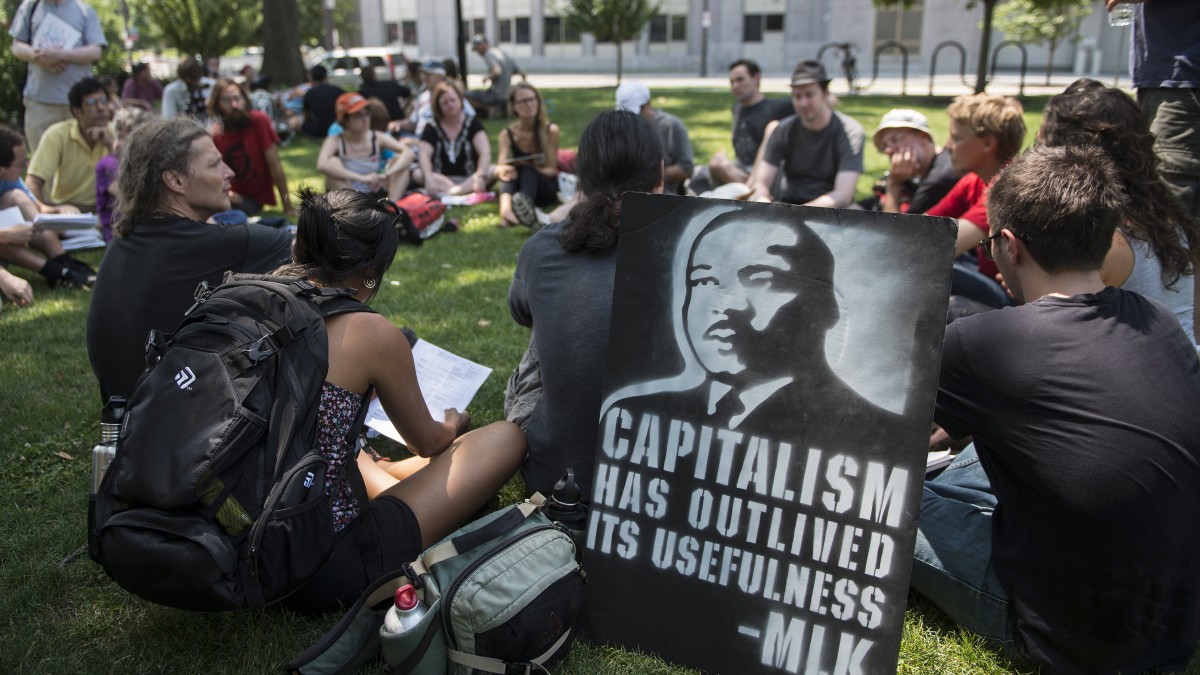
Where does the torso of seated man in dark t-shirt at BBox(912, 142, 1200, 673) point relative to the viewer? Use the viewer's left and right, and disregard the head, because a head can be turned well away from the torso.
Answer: facing away from the viewer and to the left of the viewer

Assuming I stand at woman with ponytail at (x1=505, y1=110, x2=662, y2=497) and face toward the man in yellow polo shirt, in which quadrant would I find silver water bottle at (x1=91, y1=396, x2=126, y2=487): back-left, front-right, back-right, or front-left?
front-left

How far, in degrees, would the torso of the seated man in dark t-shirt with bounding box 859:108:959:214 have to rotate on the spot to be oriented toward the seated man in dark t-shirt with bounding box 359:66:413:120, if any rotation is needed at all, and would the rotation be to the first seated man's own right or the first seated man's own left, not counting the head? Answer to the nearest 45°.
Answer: approximately 90° to the first seated man's own right

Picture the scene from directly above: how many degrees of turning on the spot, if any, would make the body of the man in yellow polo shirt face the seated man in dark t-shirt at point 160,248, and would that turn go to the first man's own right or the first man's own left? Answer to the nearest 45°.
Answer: approximately 45° to the first man's own right

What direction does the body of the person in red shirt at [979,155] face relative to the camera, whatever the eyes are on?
to the viewer's left

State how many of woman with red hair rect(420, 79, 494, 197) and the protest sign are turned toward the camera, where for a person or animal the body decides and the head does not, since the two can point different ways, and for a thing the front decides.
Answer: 2

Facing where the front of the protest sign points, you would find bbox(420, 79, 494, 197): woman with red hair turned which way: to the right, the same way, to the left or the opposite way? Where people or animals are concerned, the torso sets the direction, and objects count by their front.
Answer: the same way

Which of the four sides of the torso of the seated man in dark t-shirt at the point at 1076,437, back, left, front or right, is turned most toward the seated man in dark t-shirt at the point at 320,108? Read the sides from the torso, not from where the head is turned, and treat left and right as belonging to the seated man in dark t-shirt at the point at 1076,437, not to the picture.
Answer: front

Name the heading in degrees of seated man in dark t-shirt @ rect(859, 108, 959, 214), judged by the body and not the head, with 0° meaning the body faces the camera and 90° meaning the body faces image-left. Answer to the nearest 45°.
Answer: approximately 45°

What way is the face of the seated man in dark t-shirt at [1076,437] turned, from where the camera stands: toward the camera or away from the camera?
away from the camera

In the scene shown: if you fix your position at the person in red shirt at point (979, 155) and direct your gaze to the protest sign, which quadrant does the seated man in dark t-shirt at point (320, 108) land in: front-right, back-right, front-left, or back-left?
back-right

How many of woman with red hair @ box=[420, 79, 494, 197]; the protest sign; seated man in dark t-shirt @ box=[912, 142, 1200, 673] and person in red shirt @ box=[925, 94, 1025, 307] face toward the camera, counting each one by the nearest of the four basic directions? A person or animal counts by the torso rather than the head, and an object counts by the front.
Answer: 2

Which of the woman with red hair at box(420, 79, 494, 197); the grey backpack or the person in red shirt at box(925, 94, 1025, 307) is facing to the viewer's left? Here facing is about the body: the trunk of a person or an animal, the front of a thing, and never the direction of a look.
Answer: the person in red shirt

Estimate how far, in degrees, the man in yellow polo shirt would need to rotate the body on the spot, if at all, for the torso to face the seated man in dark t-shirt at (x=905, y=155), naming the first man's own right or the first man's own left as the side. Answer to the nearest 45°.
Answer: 0° — they already face them

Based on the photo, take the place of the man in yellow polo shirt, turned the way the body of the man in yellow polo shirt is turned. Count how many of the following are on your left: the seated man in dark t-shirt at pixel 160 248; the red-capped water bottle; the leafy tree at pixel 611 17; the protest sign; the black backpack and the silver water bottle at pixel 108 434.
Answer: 1

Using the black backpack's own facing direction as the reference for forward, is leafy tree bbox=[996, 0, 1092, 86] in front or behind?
behind

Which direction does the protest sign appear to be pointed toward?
toward the camera

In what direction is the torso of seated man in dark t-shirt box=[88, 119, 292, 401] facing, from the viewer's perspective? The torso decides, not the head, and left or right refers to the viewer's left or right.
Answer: facing away from the viewer and to the right of the viewer

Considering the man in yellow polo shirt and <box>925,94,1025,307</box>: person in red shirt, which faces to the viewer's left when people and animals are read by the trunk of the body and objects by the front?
the person in red shirt

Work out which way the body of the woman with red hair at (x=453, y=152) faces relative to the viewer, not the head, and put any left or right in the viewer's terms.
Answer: facing the viewer
